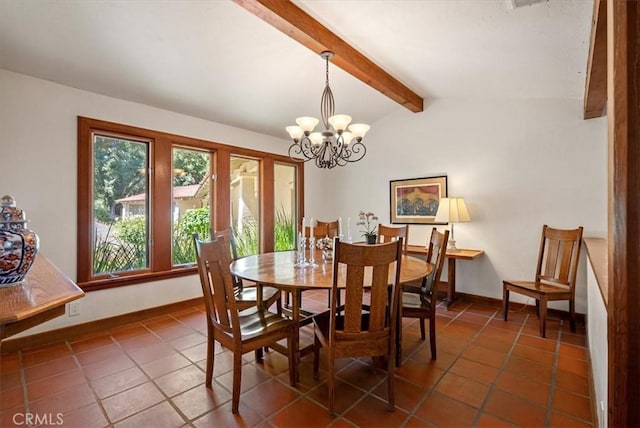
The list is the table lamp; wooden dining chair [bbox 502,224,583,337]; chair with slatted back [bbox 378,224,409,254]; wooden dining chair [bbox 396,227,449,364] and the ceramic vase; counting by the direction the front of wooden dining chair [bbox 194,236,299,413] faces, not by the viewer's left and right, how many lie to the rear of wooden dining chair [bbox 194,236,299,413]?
1

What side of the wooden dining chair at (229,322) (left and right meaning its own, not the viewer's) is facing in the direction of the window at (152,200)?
left

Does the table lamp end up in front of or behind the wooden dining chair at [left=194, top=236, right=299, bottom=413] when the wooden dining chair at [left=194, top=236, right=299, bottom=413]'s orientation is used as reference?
in front

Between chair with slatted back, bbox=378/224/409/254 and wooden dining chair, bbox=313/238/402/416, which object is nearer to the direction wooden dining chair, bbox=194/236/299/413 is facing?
the chair with slatted back

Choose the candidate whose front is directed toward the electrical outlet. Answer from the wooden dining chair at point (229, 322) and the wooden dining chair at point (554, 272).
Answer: the wooden dining chair at point (554, 272)

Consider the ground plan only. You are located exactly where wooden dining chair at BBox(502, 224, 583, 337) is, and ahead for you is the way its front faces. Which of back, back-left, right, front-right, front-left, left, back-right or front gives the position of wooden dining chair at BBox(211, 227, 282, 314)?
front

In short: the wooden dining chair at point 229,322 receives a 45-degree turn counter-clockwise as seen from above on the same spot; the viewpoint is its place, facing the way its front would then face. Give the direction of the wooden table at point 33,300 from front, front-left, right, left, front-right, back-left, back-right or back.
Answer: back-left

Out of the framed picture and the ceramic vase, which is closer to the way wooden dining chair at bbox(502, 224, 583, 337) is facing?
the ceramic vase

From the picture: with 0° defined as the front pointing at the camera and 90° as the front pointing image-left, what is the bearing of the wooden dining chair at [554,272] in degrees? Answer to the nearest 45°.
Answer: approximately 45°

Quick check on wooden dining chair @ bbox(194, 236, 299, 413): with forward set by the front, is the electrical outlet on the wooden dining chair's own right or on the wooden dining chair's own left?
on the wooden dining chair's own left

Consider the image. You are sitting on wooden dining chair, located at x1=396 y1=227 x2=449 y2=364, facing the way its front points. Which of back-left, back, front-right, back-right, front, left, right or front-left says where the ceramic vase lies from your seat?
front-left

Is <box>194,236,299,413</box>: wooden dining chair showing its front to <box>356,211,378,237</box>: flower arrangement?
yes

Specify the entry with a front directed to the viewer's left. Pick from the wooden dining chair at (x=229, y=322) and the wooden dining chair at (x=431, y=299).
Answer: the wooden dining chair at (x=431, y=299)

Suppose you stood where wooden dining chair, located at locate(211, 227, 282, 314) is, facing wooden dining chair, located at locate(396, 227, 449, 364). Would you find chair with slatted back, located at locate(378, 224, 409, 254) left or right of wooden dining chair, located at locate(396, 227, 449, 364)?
left

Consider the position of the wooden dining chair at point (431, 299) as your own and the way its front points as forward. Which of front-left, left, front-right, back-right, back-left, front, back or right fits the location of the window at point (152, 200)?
front

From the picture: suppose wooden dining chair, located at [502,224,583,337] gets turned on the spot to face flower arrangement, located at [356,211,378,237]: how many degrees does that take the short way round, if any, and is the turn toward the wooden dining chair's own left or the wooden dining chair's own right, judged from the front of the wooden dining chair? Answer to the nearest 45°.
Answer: approximately 45° to the wooden dining chair's own right

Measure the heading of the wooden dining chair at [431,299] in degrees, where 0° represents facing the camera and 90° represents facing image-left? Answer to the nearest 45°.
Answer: approximately 90°

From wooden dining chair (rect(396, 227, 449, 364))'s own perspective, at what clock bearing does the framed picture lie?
The framed picture is roughly at 3 o'clock from the wooden dining chair.

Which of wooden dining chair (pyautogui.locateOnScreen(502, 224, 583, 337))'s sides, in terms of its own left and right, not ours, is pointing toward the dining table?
front

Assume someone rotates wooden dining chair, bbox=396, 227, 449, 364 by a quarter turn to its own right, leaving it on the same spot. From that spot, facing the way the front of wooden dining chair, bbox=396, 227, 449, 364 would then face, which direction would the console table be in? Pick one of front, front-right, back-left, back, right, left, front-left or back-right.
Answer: front

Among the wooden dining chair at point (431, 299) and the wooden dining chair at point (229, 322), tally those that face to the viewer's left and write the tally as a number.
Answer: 1

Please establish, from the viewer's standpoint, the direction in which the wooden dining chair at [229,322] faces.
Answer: facing away from the viewer and to the right of the viewer

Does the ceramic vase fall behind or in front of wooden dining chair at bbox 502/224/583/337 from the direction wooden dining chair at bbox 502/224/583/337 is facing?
in front
